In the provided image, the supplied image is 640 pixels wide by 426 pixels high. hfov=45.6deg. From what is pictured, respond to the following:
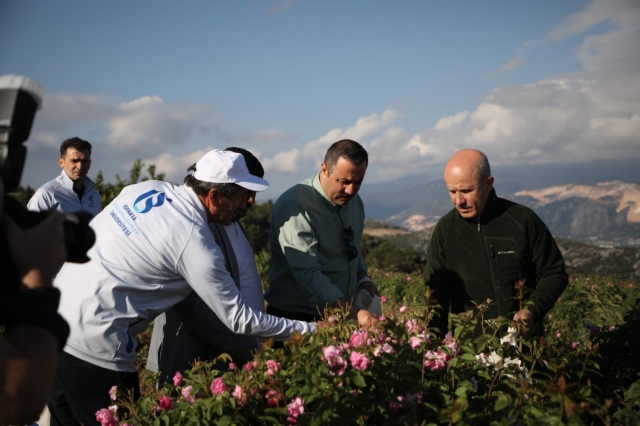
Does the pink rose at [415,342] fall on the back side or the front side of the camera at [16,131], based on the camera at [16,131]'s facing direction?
on the front side

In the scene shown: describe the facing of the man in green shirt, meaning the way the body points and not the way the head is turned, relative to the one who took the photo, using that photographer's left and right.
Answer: facing the viewer and to the right of the viewer

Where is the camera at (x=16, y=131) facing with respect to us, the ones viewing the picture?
facing to the right of the viewer

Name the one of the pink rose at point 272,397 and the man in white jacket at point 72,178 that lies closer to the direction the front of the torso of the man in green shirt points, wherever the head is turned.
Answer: the pink rose

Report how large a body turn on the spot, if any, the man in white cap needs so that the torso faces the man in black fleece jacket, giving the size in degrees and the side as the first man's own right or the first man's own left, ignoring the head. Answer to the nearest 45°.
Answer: approximately 45° to the first man's own right

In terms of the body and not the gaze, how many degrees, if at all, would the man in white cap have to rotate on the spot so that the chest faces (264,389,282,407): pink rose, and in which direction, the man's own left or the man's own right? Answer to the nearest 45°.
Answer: approximately 90° to the man's own right

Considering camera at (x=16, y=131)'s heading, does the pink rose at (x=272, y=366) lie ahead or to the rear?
ahead

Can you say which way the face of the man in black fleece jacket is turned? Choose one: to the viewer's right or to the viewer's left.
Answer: to the viewer's left

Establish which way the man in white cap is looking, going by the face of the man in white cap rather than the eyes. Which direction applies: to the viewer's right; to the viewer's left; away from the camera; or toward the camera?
to the viewer's right

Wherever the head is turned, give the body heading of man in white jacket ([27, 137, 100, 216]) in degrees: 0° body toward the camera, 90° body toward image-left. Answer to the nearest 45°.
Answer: approximately 315°

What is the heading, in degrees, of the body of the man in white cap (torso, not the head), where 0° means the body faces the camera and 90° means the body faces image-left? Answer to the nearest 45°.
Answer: approximately 225°
